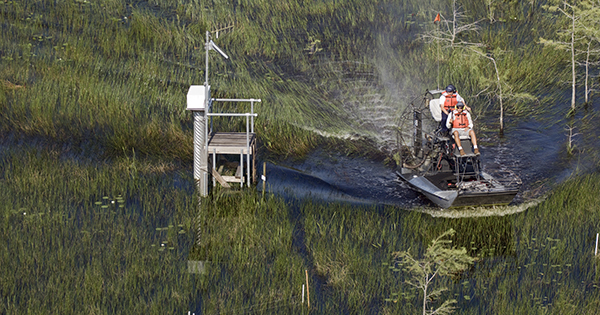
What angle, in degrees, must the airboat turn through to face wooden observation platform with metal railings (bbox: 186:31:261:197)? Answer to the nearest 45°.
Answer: approximately 135° to its right

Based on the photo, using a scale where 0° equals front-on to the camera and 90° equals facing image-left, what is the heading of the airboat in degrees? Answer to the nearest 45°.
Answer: approximately 315°

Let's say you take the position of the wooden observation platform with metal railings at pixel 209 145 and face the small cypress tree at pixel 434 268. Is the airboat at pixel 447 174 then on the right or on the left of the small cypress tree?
left

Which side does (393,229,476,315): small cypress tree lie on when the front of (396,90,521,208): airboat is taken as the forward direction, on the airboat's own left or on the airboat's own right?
on the airboat's own right
